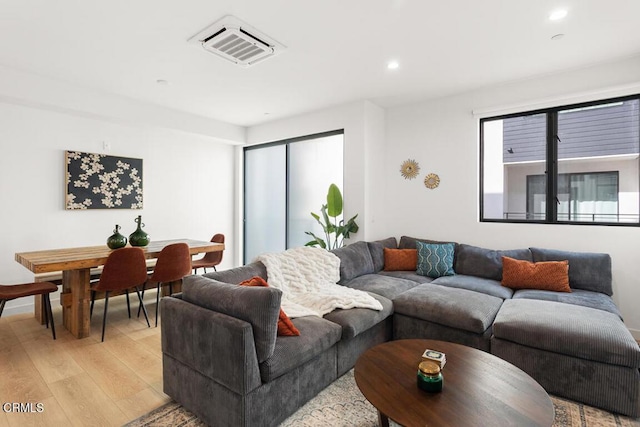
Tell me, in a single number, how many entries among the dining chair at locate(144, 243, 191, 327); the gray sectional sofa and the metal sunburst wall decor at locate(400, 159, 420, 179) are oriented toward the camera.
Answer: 2

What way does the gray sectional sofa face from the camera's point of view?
toward the camera

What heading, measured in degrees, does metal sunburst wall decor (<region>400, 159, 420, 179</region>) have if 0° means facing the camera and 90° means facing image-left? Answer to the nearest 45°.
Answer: approximately 0°

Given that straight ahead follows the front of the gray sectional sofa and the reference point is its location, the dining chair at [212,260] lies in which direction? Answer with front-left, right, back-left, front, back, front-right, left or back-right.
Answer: back-right

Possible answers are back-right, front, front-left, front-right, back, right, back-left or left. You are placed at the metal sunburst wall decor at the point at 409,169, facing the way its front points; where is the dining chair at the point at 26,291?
front-right

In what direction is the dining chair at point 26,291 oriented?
to the viewer's right

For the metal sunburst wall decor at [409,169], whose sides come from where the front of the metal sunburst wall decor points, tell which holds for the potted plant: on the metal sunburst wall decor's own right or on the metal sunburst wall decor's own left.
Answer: on the metal sunburst wall decor's own right

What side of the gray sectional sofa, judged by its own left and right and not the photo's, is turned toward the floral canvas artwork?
right

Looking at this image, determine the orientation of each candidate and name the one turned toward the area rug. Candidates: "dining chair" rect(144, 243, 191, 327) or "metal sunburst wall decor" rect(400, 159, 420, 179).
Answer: the metal sunburst wall decor
